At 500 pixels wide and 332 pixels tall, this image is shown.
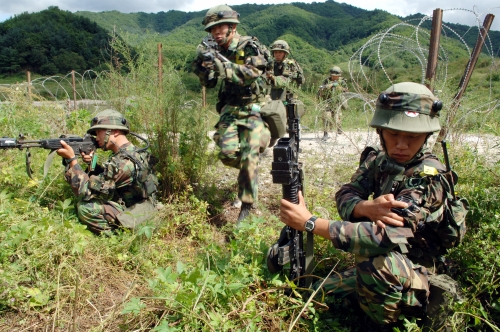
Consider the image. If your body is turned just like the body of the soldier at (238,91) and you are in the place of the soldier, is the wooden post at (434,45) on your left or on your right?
on your left

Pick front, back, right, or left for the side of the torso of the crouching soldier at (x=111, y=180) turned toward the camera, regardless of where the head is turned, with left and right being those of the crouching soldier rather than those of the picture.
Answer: left

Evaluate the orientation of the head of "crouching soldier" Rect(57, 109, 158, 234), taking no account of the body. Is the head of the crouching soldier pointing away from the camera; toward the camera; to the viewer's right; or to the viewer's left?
to the viewer's left

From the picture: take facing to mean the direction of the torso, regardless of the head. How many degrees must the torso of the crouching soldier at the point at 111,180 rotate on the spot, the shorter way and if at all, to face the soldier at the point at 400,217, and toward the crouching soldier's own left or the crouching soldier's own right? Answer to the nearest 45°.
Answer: approximately 135° to the crouching soldier's own left

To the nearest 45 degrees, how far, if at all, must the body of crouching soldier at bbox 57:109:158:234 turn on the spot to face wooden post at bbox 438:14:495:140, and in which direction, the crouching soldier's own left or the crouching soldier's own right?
approximately 180°

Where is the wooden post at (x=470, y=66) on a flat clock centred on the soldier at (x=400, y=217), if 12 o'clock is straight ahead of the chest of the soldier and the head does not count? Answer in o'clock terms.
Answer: The wooden post is roughly at 5 o'clock from the soldier.

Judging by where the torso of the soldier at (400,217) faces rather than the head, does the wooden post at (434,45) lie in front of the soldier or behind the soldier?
behind

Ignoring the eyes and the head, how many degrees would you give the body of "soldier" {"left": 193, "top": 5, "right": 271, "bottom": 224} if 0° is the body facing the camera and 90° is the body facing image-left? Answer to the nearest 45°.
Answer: approximately 45°
